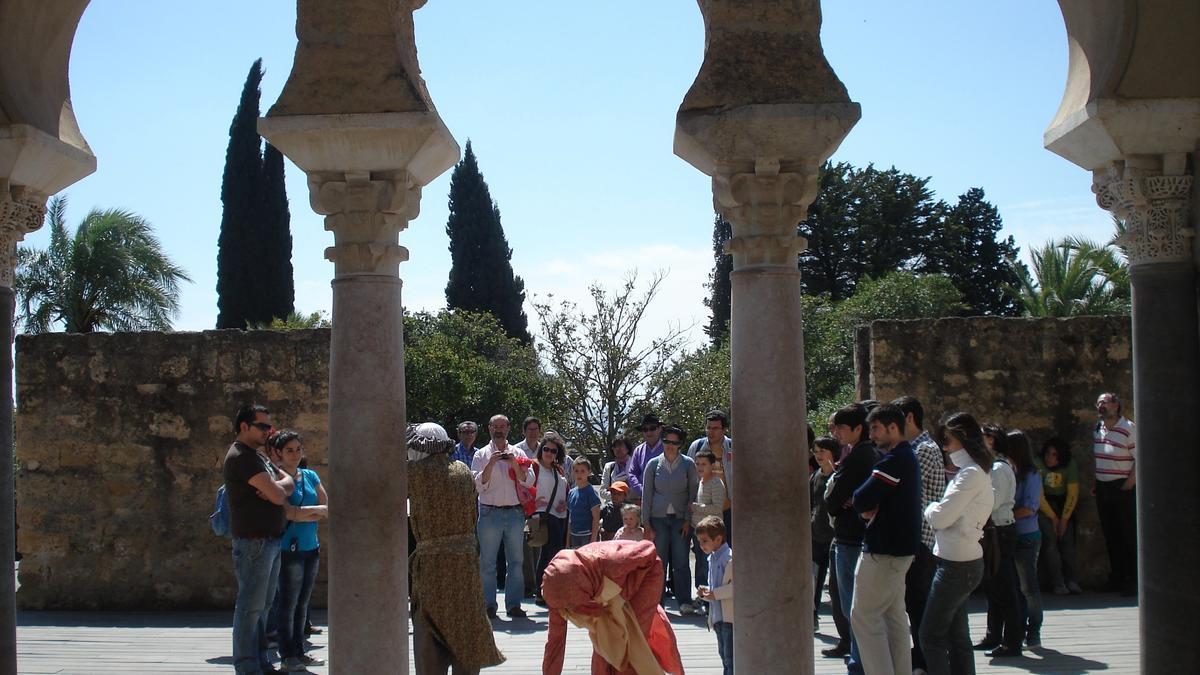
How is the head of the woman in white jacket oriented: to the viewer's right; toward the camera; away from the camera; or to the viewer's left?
to the viewer's left

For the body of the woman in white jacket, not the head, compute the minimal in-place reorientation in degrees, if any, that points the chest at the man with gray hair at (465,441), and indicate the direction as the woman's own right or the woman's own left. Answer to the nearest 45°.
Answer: approximately 45° to the woman's own right

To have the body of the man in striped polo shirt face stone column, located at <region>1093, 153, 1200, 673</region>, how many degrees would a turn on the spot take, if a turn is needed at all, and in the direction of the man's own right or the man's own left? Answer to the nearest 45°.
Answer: approximately 45° to the man's own left

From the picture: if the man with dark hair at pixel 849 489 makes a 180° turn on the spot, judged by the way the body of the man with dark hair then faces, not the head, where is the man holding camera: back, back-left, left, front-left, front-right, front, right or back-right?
back-left

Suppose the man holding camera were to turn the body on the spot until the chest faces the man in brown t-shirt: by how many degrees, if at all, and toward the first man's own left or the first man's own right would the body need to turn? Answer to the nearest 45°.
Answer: approximately 45° to the first man's own right

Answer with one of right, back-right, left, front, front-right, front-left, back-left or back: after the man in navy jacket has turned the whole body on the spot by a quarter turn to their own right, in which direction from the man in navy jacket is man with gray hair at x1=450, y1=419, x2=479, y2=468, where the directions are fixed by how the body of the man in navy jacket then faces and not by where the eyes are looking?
front-left

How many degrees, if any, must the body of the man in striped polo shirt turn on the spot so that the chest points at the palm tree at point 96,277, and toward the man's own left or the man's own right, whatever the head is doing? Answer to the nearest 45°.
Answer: approximately 90° to the man's own right

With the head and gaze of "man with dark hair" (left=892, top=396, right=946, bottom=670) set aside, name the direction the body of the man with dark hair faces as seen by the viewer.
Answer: to the viewer's left

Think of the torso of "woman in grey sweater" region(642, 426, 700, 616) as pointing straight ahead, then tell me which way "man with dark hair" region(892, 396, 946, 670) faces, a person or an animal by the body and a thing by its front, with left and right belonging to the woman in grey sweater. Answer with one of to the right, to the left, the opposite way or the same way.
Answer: to the right

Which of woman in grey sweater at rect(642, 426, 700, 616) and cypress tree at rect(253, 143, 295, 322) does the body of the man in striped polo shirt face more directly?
the woman in grey sweater

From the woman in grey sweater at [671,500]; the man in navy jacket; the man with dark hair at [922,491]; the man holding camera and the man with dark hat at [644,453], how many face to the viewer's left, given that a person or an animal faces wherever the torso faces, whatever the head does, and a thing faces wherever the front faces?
2

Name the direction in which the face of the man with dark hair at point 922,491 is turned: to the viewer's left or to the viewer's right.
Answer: to the viewer's left

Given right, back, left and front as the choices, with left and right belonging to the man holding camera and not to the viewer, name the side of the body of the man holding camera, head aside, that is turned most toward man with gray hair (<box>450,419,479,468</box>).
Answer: back

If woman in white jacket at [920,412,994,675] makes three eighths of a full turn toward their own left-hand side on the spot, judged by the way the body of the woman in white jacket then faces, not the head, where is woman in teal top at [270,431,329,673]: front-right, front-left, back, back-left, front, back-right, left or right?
back-right

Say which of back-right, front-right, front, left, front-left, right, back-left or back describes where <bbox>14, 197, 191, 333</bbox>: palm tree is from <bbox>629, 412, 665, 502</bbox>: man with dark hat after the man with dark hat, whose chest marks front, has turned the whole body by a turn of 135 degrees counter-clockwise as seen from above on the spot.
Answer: left
